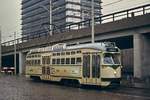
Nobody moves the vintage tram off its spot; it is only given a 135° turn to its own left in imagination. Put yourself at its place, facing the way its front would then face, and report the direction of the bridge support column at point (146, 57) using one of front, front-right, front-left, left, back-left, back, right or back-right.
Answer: front-right

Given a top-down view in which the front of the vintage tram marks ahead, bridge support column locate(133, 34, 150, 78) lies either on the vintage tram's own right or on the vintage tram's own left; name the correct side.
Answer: on the vintage tram's own left

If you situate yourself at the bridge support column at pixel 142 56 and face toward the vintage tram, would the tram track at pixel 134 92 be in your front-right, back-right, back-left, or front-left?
front-left

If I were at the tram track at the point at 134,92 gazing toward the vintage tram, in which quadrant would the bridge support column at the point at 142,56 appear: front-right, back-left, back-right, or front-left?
front-right

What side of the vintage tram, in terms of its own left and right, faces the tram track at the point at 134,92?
front

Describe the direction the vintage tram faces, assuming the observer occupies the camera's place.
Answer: facing the viewer and to the right of the viewer

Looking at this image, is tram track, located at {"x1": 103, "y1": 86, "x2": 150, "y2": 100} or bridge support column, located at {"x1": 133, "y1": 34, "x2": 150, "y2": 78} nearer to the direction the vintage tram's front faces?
the tram track
